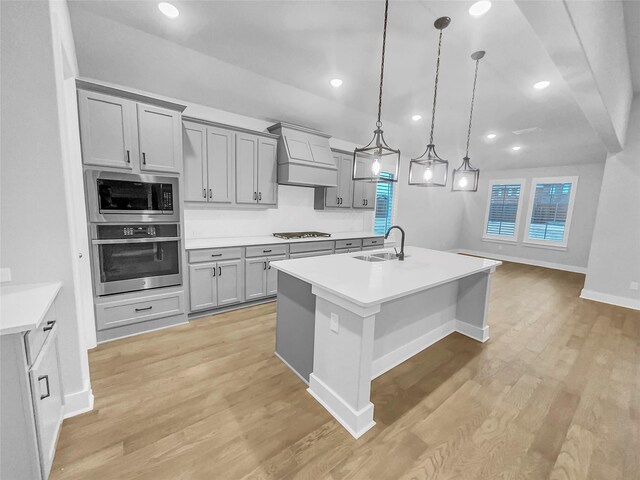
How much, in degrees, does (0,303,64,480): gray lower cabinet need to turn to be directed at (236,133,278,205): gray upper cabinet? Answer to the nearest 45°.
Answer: approximately 45° to its left

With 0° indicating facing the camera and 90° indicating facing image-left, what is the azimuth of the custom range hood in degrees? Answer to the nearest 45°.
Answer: approximately 315°

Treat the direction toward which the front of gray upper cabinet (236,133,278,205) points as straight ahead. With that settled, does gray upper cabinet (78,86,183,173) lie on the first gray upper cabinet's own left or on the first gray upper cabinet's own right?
on the first gray upper cabinet's own right

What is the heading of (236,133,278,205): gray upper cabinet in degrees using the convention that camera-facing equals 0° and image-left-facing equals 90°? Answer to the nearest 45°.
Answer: approximately 315°

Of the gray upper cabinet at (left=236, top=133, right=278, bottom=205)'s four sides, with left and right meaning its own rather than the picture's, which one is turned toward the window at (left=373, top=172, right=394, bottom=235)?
left

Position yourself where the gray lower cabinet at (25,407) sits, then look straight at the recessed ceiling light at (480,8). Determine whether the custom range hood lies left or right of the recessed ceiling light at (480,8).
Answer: left

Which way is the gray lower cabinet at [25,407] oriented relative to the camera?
to the viewer's right

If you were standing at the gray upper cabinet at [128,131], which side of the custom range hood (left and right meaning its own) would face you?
right
